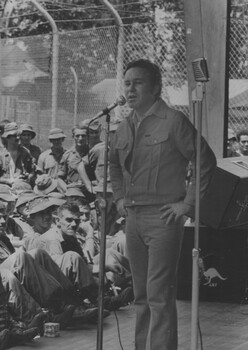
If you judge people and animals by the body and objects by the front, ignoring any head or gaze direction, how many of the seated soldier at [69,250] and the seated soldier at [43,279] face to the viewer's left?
0

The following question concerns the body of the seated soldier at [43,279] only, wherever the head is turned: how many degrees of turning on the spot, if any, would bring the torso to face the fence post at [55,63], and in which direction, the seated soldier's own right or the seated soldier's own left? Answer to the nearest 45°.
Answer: approximately 135° to the seated soldier's own left

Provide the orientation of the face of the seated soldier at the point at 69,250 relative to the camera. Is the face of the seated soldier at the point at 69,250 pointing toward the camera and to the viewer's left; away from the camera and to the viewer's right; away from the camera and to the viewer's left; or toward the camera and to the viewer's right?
toward the camera and to the viewer's right

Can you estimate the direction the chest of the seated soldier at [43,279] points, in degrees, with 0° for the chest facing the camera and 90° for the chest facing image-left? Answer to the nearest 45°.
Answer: approximately 315°

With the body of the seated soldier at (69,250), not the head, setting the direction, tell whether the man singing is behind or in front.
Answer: in front

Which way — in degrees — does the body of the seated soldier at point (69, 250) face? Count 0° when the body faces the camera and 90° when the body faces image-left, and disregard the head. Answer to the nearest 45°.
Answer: approximately 315°

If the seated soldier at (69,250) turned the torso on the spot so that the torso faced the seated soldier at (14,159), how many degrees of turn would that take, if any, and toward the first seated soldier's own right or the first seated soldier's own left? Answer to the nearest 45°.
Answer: approximately 135° to the first seated soldier's own left

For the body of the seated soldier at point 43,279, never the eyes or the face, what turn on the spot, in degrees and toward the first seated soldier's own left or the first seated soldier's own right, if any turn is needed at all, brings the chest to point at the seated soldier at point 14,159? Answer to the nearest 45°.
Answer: approximately 135° to the first seated soldier's own left

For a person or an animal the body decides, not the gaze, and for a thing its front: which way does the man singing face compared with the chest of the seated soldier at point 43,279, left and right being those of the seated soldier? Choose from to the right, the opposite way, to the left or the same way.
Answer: to the right

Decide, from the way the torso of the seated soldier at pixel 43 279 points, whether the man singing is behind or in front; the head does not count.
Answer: in front
